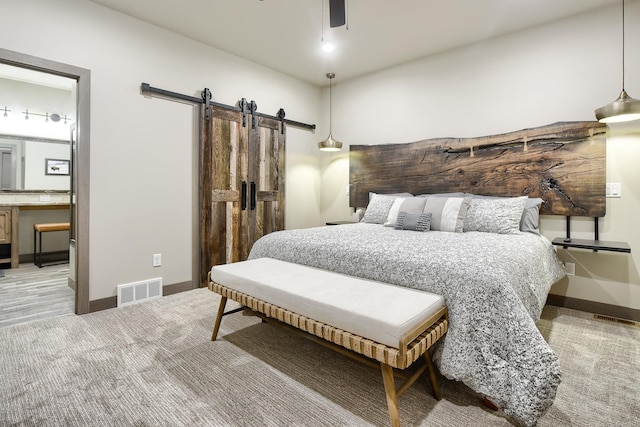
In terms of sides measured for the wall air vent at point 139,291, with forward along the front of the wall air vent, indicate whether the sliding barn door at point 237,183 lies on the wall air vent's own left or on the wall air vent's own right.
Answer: on the wall air vent's own left

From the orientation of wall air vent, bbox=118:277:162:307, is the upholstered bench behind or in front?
in front

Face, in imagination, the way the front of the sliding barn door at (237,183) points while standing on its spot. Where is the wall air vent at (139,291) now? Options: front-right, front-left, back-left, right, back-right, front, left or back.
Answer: right

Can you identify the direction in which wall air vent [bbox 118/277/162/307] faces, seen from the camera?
facing the viewer and to the right of the viewer

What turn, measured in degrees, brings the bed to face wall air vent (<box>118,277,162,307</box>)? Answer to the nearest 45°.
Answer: approximately 45° to its right

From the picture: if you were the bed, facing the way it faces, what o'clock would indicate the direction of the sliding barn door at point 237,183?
The sliding barn door is roughly at 2 o'clock from the bed.

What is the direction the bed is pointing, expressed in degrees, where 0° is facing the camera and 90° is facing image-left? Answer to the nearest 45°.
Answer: approximately 45°

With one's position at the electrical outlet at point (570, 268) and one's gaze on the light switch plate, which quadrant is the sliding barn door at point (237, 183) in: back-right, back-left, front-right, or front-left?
back-right

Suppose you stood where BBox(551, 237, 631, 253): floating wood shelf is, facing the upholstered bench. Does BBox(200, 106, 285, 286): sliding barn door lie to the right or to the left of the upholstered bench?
right

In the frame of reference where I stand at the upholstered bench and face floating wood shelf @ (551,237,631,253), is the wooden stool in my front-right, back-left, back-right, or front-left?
back-left

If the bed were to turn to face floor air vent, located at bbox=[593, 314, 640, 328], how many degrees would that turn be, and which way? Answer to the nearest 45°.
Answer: approximately 135° to its left

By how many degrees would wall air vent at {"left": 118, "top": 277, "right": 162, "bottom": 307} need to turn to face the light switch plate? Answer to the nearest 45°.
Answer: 0° — it already faces it

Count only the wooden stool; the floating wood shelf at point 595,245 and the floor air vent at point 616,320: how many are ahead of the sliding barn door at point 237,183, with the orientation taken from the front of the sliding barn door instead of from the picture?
2

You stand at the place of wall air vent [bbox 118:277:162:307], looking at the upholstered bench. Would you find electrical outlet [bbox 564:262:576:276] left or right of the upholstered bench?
left

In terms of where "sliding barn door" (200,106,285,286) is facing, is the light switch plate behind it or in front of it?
in front
